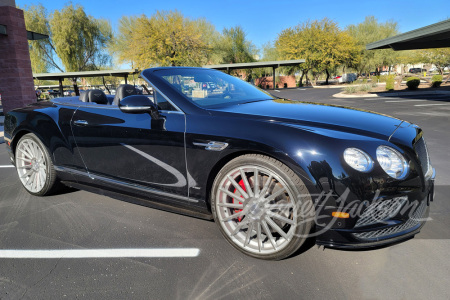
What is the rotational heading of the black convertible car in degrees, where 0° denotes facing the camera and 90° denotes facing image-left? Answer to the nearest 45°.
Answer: approximately 315°

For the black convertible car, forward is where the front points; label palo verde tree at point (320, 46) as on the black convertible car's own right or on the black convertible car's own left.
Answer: on the black convertible car's own left

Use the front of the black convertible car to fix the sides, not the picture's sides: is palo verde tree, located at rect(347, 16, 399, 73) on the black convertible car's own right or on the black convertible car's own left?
on the black convertible car's own left

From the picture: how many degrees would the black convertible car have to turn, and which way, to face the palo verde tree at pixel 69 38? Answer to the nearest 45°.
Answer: approximately 180°

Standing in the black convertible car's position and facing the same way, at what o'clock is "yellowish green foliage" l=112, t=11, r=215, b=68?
The yellowish green foliage is roughly at 7 o'clock from the black convertible car.

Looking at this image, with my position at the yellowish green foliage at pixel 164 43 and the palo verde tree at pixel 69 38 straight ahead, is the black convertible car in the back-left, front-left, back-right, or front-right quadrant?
back-left

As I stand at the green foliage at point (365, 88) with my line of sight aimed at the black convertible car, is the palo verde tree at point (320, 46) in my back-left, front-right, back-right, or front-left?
back-right

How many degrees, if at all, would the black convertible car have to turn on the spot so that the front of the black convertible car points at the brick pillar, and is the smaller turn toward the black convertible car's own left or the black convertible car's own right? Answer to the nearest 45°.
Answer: approximately 180°

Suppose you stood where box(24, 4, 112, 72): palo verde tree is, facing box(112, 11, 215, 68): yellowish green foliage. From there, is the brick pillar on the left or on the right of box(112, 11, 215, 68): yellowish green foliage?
right
